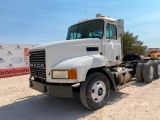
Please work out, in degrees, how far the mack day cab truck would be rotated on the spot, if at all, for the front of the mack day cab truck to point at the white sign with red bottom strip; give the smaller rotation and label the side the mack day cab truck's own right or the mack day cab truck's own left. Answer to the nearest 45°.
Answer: approximately 90° to the mack day cab truck's own right

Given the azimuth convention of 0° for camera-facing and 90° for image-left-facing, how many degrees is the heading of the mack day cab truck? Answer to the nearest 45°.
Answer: approximately 45°
